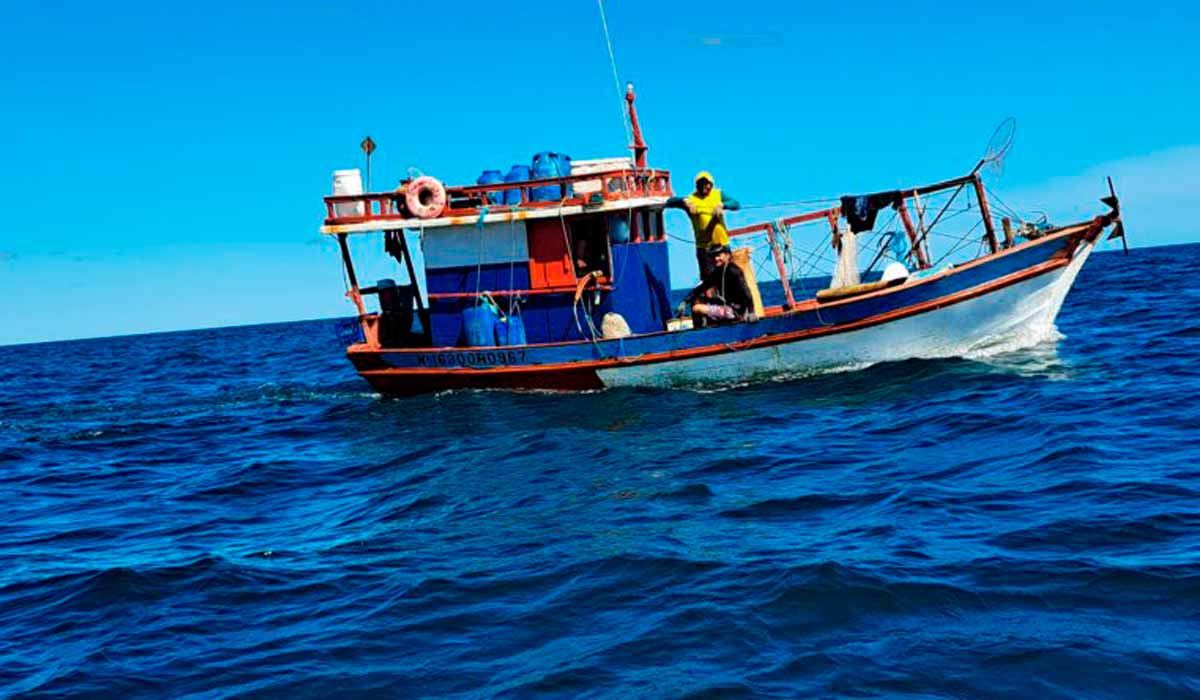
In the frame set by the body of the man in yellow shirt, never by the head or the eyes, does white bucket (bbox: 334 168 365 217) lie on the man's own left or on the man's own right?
on the man's own right

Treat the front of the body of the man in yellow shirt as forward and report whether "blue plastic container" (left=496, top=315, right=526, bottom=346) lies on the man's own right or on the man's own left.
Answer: on the man's own right

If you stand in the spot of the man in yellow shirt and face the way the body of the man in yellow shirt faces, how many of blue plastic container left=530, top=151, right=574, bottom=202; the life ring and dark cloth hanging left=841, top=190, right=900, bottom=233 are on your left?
1

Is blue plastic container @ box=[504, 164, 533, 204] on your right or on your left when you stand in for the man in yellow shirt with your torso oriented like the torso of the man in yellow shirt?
on your right

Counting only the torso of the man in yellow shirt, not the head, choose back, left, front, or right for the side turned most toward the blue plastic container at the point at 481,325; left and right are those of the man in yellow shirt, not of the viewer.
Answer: right

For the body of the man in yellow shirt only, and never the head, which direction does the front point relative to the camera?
toward the camera

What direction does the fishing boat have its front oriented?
to the viewer's right

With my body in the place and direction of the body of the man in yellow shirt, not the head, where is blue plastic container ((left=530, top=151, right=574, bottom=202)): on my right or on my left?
on my right
